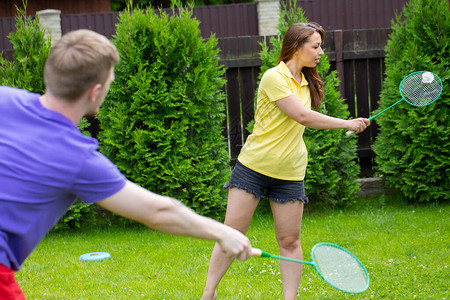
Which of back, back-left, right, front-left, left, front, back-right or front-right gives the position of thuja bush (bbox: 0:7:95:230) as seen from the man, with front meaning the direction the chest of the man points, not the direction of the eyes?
front-left

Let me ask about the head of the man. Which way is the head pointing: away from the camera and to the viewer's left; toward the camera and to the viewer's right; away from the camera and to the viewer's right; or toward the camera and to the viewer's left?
away from the camera and to the viewer's right

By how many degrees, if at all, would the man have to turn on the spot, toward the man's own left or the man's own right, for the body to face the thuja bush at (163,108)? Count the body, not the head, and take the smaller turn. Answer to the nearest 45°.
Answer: approximately 45° to the man's own left

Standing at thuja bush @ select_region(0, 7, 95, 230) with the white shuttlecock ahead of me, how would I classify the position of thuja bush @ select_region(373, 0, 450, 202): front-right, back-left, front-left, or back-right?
front-left

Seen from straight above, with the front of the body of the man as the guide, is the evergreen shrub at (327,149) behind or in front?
in front

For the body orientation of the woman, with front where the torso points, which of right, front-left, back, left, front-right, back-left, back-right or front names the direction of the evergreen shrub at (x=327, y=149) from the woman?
back-left

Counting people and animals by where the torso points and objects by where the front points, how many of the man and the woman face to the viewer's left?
0

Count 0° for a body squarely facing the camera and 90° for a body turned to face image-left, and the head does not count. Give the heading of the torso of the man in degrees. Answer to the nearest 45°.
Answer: approximately 225°

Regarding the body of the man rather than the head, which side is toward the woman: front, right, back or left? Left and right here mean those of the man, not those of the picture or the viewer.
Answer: front

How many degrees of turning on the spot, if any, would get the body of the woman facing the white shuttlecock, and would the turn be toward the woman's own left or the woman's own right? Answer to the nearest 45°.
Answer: approximately 90° to the woman's own left

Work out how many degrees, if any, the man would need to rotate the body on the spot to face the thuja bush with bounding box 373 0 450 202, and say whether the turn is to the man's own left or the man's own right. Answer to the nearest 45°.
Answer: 0° — they already face it
